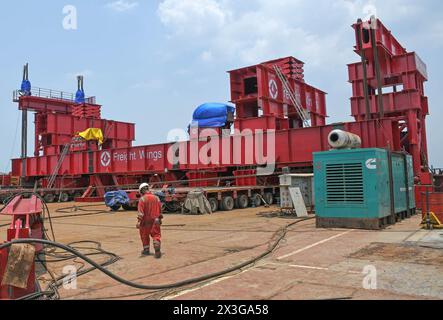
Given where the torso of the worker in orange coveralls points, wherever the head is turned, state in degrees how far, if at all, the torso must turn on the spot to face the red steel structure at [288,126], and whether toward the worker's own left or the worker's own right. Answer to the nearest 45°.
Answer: approximately 90° to the worker's own right

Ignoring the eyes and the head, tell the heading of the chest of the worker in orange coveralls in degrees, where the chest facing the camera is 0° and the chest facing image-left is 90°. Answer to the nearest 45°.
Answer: approximately 135°
